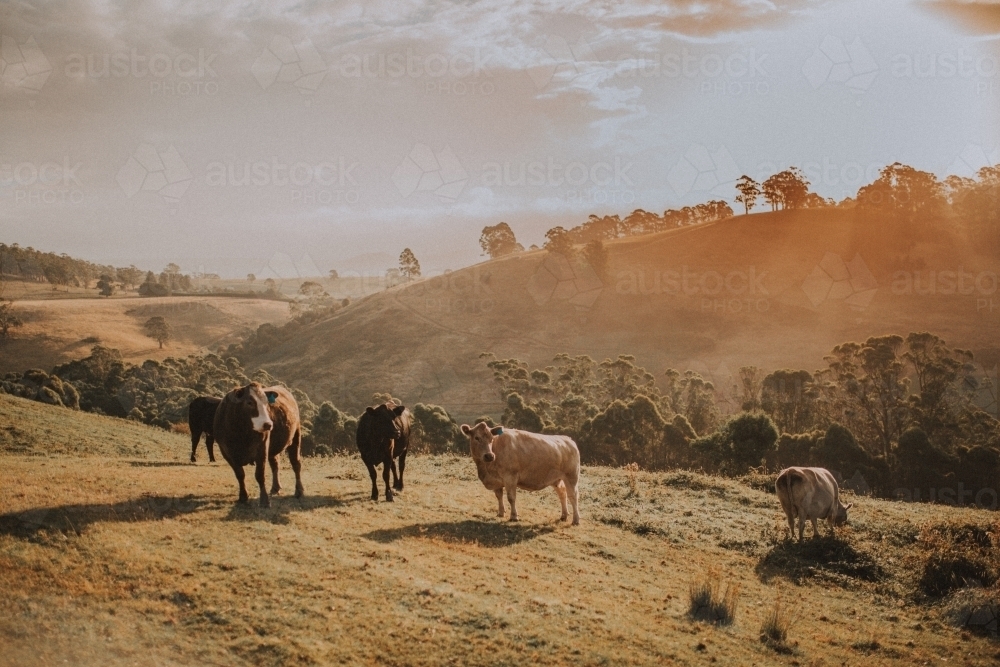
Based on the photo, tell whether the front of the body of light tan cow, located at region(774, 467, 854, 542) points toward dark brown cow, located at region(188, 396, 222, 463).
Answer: no

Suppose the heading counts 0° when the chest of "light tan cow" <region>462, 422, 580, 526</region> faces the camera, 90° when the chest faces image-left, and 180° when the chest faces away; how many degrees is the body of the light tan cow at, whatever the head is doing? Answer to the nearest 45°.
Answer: approximately 45°

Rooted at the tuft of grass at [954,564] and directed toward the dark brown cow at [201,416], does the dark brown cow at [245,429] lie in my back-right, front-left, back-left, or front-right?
front-left

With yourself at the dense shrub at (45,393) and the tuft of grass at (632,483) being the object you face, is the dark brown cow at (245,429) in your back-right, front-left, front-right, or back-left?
front-right

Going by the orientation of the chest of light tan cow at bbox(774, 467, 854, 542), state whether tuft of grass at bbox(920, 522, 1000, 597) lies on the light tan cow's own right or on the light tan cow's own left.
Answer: on the light tan cow's own right

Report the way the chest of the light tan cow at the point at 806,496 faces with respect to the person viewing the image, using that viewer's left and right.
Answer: facing away from the viewer and to the right of the viewer

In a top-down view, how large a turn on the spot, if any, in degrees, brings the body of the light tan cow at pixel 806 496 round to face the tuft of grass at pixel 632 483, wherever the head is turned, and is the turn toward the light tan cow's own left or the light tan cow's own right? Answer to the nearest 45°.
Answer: approximately 90° to the light tan cow's own left

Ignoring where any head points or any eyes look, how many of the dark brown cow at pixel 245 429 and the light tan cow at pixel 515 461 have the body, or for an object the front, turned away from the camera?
0

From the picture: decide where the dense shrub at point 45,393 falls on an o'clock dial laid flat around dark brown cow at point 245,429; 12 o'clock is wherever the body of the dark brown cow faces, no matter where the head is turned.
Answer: The dense shrub is roughly at 4 o'clock from the dark brown cow.

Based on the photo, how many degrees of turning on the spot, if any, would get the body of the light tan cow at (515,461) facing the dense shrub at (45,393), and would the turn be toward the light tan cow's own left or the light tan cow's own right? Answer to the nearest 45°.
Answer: approximately 90° to the light tan cow's own right

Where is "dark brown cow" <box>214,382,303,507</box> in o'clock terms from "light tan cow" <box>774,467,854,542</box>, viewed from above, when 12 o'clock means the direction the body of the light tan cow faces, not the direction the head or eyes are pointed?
The dark brown cow is roughly at 6 o'clock from the light tan cow.
